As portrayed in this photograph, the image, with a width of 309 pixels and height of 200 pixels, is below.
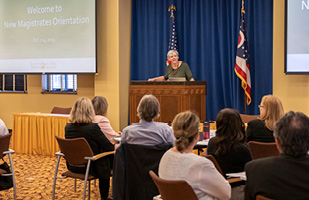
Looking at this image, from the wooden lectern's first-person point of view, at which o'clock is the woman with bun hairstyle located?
The woman with bun hairstyle is roughly at 12 o'clock from the wooden lectern.

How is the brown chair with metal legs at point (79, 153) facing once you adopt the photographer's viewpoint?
facing away from the viewer and to the right of the viewer

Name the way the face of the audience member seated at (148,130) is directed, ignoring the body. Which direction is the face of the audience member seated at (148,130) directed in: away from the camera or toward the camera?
away from the camera

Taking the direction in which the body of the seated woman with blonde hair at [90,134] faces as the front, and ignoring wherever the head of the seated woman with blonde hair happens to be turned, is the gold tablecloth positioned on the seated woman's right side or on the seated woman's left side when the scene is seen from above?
on the seated woman's left side

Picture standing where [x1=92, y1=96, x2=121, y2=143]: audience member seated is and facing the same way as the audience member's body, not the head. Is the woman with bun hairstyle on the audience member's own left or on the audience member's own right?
on the audience member's own right

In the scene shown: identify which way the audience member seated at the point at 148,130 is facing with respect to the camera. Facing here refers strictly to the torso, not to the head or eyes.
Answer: away from the camera

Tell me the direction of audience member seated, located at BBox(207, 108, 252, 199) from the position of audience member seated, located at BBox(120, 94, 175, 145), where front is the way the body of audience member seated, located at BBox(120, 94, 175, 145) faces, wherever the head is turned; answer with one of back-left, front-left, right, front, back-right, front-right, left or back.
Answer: back-right

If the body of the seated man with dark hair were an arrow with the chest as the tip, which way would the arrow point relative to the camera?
away from the camera

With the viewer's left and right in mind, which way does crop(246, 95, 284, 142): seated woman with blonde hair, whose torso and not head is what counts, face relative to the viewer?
facing away from the viewer and to the left of the viewer
